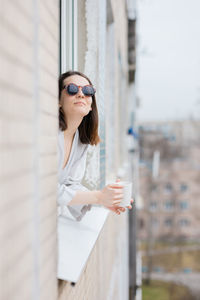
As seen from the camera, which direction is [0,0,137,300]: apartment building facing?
to the viewer's right

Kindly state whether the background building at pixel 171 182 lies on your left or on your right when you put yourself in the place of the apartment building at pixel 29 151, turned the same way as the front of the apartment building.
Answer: on your left
